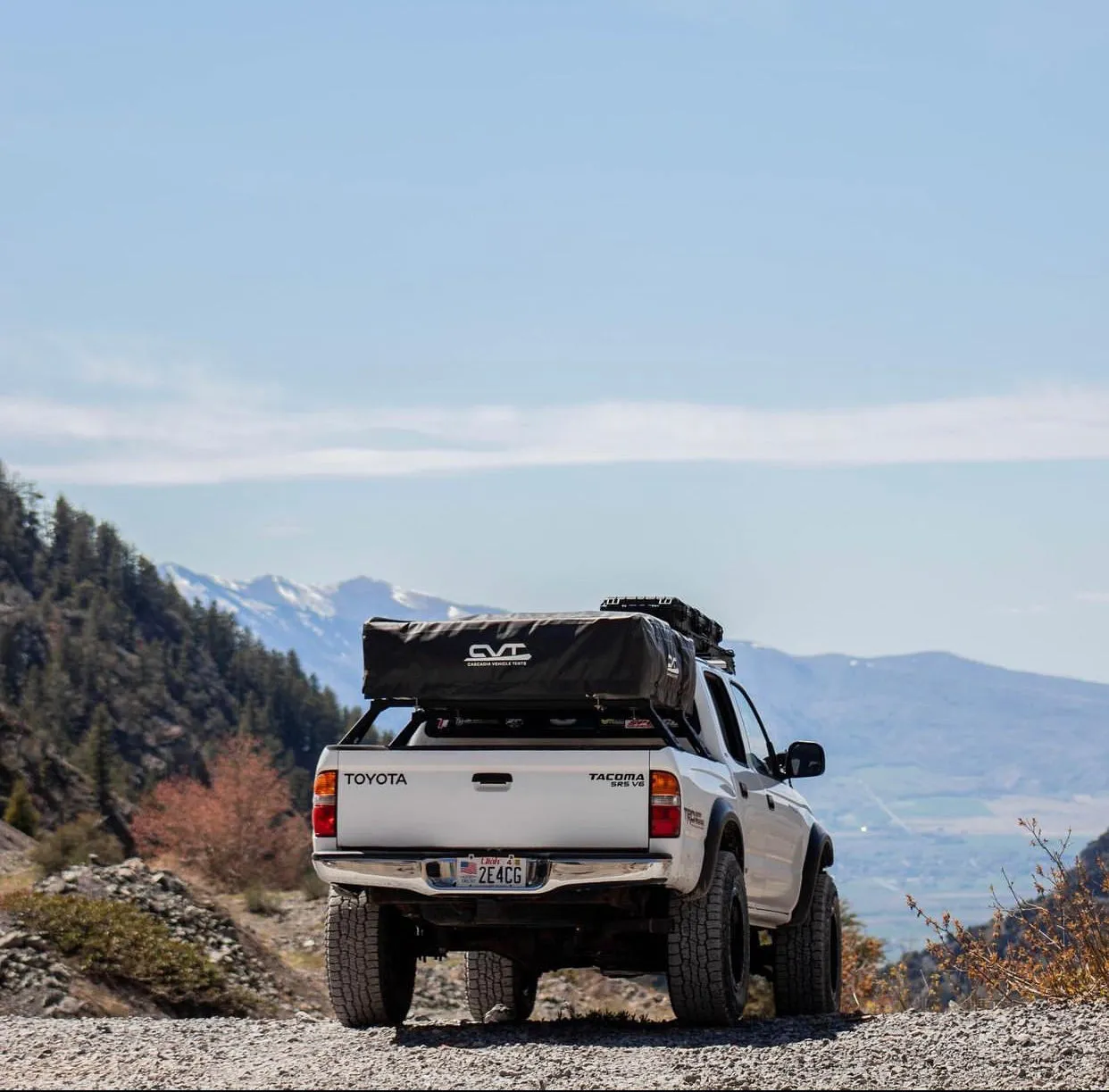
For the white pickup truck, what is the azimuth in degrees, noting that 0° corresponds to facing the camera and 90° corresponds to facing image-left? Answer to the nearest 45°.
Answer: approximately 180°

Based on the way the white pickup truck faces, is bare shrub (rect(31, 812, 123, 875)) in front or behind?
in front

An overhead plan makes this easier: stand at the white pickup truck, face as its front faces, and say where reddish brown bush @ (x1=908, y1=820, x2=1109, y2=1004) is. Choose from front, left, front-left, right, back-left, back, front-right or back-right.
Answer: front-right
